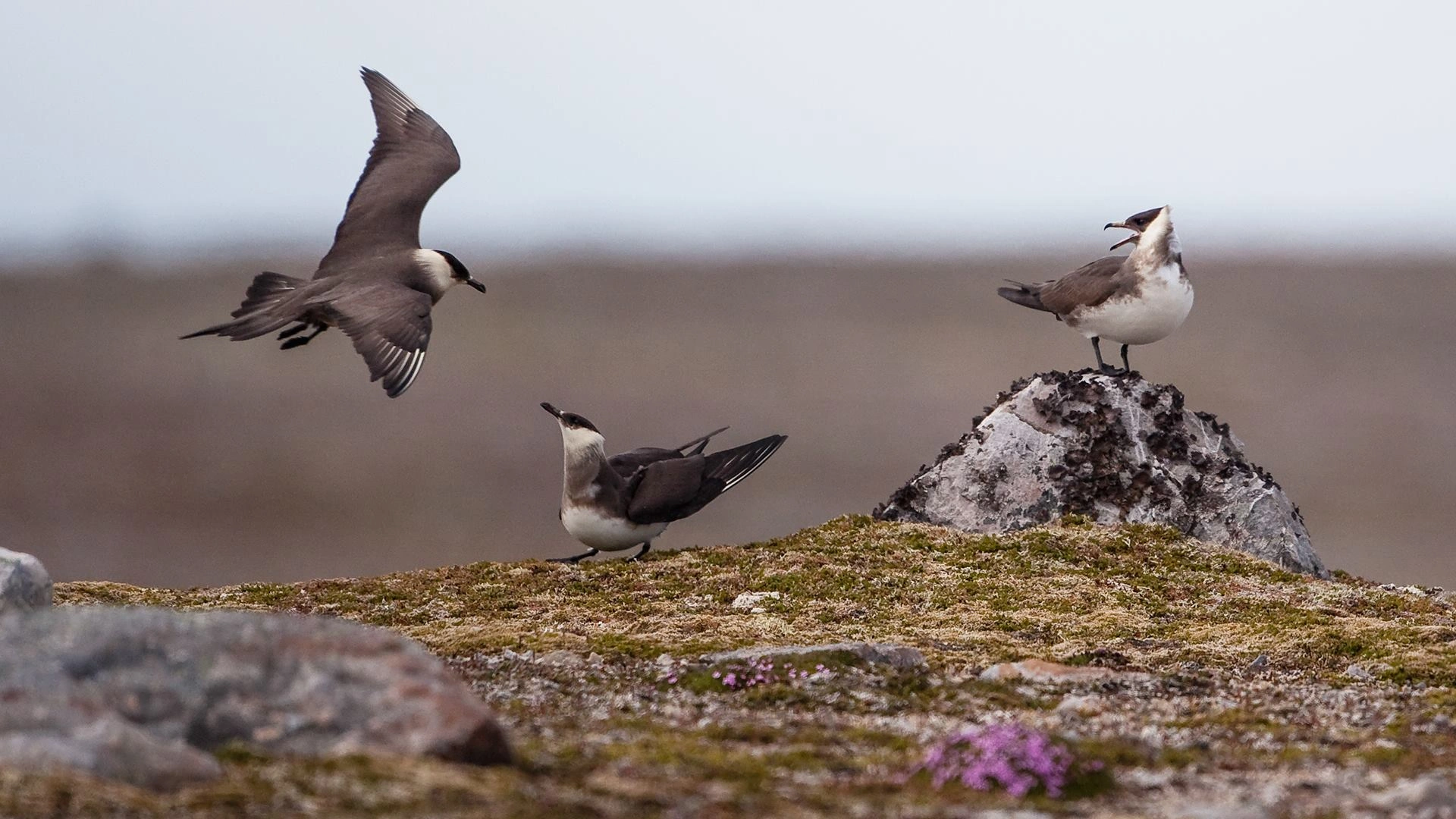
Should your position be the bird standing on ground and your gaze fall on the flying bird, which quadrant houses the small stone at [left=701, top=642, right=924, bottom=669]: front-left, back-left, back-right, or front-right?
back-left

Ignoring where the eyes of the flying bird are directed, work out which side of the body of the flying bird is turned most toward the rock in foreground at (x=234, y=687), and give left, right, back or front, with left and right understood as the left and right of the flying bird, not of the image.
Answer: right

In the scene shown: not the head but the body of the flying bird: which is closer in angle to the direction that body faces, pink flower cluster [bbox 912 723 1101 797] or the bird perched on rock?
the bird perched on rock

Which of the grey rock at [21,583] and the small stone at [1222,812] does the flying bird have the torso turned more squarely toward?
the small stone

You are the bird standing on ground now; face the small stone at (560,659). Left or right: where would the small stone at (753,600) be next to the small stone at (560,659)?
left

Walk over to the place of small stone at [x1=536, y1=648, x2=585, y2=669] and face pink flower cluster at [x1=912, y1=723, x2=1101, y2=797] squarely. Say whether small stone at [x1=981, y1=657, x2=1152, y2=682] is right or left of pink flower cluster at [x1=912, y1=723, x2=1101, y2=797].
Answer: left

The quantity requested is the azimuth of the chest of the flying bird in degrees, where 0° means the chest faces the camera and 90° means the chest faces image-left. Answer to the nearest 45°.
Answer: approximately 270°

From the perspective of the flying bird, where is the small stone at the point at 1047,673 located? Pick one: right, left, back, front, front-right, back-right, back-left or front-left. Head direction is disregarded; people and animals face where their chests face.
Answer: front-right
